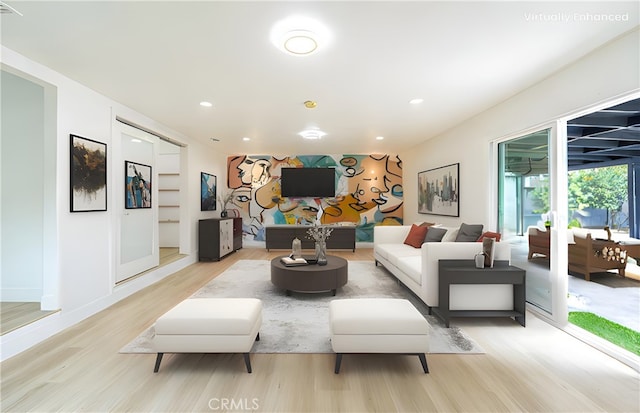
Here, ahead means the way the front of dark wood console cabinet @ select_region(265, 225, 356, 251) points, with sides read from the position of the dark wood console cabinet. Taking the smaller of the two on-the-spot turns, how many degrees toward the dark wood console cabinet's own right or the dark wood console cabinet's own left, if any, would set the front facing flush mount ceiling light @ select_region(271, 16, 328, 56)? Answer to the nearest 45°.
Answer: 0° — it already faces it

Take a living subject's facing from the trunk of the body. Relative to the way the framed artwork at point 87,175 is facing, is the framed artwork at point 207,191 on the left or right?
on its left

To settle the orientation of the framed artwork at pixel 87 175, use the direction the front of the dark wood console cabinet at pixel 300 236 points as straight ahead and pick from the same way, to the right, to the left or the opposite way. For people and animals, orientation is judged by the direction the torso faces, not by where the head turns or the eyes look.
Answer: to the left

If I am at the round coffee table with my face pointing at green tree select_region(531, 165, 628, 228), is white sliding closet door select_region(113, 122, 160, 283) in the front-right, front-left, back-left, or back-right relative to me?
back-left

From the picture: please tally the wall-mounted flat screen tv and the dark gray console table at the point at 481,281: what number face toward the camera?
2

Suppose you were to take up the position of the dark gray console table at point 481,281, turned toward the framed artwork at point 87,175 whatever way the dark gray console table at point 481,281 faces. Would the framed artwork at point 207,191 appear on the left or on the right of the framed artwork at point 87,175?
right

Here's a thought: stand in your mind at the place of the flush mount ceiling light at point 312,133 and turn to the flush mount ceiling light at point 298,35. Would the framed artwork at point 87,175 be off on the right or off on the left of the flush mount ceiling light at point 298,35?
right

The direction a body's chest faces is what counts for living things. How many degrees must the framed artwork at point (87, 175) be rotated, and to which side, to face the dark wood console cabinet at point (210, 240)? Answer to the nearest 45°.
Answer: approximately 90° to its left

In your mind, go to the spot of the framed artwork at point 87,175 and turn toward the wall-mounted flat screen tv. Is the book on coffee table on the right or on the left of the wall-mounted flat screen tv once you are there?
right

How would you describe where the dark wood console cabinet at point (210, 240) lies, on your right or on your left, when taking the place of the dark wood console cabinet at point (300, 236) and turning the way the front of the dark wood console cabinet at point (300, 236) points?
on your right

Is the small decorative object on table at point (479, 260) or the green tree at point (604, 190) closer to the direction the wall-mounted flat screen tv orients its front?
the small decorative object on table

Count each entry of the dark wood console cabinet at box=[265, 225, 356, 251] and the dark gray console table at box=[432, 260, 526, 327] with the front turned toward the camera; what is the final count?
2

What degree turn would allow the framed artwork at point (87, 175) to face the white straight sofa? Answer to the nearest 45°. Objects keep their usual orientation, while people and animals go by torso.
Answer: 0° — it already faces it

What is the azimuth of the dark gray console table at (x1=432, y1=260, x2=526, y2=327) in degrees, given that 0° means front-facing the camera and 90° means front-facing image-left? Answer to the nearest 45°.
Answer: approximately 0°

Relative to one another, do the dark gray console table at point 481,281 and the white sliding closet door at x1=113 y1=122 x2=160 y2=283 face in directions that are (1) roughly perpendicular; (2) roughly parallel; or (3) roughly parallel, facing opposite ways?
roughly perpendicular
